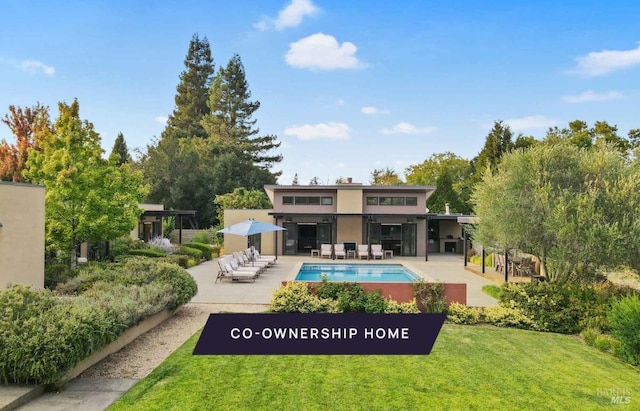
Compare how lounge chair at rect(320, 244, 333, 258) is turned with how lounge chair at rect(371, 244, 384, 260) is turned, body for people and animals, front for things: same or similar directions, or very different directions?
same or similar directions

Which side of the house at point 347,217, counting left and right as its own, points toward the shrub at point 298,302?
front

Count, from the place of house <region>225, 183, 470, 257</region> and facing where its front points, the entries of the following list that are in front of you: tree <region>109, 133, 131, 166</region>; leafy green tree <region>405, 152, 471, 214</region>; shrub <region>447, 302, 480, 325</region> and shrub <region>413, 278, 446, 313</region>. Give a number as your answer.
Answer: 2

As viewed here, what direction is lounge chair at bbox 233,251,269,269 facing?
to the viewer's right

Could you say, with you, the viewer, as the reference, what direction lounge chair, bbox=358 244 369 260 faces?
facing the viewer

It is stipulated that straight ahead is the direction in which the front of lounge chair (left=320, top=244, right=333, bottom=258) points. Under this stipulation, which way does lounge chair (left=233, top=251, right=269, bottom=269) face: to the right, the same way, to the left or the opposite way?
to the left

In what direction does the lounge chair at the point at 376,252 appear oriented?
toward the camera

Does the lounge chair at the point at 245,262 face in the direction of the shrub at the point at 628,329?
no

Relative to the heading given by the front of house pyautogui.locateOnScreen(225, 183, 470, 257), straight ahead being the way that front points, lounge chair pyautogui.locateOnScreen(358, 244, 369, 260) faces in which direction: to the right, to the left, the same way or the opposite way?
the same way

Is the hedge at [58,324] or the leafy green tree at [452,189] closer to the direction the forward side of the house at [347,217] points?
the hedge

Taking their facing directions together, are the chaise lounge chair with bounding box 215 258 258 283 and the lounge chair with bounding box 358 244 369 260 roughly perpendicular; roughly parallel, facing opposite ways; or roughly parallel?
roughly perpendicular

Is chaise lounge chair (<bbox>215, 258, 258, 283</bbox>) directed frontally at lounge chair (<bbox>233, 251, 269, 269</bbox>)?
no
